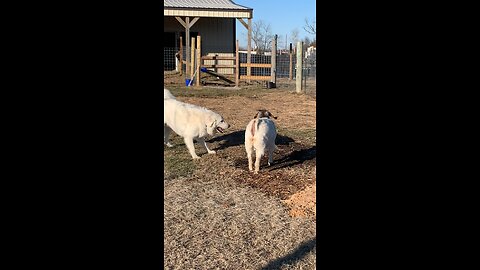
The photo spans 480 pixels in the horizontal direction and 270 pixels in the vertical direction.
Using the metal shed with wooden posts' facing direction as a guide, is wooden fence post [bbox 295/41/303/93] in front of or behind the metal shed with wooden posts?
in front

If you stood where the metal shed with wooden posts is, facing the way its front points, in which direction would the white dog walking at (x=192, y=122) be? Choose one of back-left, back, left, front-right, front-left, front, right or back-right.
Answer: front

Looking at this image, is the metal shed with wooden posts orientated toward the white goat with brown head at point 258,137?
yes

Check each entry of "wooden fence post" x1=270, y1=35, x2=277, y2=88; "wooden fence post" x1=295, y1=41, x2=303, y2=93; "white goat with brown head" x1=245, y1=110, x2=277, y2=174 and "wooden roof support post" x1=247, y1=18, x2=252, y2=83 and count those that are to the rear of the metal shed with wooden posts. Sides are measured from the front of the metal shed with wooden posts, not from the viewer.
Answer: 0

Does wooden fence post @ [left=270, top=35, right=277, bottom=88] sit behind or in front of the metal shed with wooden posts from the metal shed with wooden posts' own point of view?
in front

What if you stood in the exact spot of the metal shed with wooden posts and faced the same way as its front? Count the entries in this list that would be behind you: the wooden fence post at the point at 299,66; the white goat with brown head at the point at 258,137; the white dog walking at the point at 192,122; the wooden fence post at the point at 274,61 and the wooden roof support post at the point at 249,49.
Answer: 0

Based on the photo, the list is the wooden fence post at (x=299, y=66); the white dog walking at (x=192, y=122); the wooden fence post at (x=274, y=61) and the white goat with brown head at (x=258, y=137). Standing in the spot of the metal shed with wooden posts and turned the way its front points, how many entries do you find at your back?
0

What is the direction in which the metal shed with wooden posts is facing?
toward the camera

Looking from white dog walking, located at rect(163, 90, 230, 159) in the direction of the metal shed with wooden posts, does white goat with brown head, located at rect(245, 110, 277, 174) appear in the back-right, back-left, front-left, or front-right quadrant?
back-right

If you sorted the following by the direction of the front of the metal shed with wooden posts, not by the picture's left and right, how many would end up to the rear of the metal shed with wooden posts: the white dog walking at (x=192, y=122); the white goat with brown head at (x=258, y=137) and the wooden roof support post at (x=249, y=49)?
0
